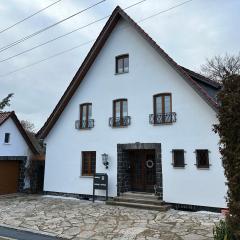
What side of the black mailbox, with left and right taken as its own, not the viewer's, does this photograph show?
front

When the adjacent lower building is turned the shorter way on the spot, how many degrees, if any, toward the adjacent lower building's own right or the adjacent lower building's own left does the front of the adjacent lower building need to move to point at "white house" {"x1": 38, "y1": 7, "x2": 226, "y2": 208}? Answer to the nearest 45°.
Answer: approximately 45° to the adjacent lower building's own left

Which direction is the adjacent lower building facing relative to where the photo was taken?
toward the camera

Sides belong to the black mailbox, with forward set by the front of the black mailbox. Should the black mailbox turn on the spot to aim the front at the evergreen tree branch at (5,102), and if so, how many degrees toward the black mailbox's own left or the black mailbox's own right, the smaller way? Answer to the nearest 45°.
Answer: approximately 135° to the black mailbox's own right

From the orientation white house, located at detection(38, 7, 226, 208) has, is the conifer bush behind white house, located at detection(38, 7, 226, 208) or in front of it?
in front

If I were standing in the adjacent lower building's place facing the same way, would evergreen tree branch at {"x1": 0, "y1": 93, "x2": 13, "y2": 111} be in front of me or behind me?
behind

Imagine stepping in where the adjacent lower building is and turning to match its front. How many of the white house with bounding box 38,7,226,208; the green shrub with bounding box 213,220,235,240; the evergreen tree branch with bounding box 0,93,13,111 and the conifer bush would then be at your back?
1

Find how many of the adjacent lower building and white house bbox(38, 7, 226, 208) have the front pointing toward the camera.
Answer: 2

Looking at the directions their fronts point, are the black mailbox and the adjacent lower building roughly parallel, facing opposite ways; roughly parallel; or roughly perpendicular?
roughly parallel

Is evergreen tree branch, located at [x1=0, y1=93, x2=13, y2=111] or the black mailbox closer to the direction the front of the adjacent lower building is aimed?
the black mailbox

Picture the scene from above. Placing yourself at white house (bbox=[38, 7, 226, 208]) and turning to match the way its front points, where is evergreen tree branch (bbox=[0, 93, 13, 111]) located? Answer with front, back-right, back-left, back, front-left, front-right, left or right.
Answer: back-right

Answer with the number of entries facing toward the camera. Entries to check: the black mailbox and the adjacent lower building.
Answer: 2

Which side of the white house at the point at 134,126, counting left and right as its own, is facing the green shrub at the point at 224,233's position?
front

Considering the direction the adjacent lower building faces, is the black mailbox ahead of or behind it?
ahead
